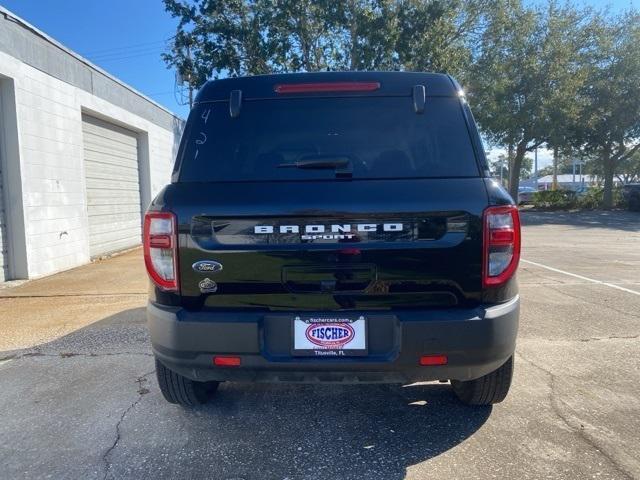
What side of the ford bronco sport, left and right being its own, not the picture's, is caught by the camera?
back

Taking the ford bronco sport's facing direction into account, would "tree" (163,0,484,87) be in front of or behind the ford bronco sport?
in front

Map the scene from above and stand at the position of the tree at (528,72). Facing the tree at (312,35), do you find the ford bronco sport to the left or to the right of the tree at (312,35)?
left

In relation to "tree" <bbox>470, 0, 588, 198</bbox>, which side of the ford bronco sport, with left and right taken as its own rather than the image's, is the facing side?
front

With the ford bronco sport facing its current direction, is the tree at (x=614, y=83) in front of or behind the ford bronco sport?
in front

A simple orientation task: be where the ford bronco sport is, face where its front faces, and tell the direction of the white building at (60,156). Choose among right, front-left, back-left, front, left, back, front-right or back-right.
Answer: front-left

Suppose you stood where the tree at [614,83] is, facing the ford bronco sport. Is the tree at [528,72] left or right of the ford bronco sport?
right

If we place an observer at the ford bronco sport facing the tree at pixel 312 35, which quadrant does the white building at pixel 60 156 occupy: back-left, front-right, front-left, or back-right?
front-left

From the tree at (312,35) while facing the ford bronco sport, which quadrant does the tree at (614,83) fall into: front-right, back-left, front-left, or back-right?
back-left

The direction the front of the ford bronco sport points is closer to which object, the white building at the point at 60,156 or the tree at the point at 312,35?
the tree
